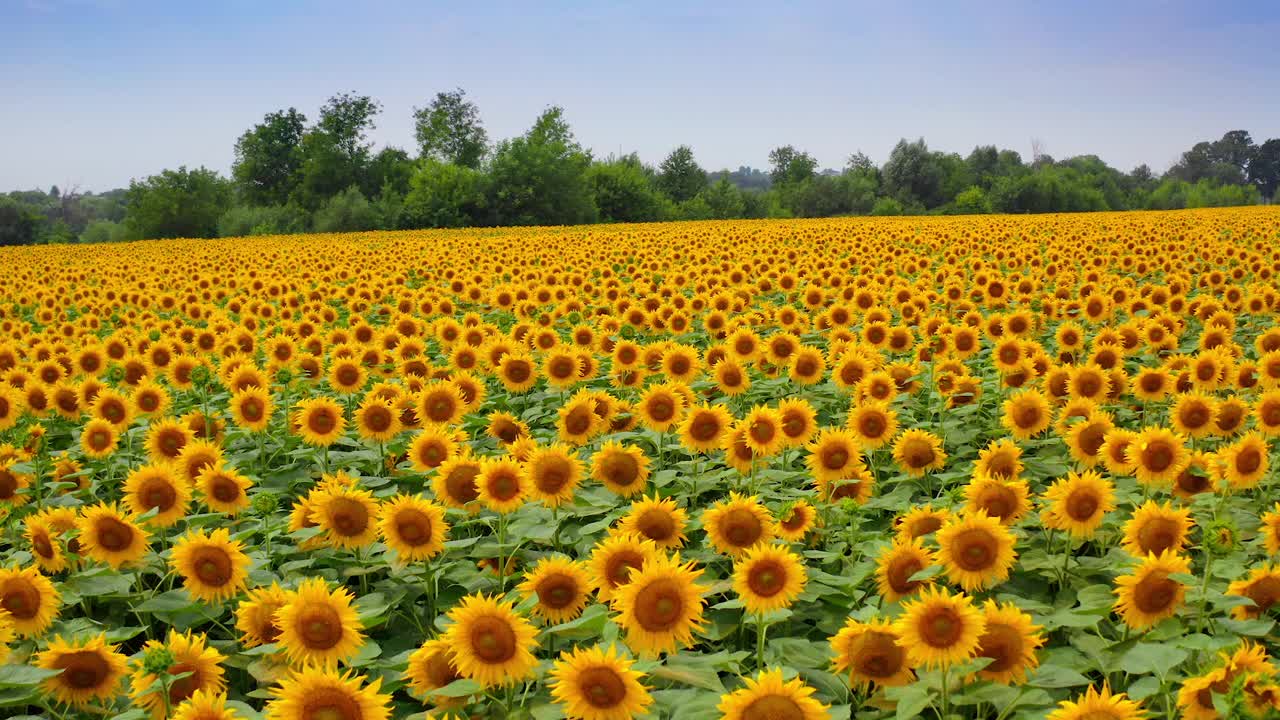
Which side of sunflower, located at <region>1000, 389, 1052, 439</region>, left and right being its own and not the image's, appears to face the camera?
front

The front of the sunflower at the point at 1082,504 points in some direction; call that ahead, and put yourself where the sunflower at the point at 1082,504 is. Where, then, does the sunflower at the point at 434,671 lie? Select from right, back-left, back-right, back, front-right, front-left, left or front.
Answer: front-right

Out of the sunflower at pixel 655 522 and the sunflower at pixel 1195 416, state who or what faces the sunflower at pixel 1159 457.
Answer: the sunflower at pixel 1195 416

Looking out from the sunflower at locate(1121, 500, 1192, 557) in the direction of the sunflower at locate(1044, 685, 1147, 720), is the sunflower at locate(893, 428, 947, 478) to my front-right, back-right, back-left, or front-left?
back-right

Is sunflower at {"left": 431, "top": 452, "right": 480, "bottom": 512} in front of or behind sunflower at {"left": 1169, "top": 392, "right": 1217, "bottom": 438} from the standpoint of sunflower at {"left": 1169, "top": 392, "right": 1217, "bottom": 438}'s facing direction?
in front

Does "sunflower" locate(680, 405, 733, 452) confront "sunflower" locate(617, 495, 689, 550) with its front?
yes

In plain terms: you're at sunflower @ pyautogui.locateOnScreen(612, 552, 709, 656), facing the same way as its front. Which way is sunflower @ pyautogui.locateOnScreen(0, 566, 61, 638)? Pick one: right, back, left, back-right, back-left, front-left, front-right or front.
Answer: right

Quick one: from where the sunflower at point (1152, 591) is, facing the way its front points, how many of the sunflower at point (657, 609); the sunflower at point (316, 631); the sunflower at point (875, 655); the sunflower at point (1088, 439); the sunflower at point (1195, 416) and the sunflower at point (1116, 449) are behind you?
3

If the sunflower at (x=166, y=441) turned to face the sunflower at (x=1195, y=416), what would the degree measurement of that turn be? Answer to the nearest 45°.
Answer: approximately 45° to its left

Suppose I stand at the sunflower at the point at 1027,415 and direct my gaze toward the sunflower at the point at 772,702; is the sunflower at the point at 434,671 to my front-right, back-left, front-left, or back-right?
front-right

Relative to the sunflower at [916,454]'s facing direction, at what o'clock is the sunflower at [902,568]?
the sunflower at [902,568] is roughly at 12 o'clock from the sunflower at [916,454].

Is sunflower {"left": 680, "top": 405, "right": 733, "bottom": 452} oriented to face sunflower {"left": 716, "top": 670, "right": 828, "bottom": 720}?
yes

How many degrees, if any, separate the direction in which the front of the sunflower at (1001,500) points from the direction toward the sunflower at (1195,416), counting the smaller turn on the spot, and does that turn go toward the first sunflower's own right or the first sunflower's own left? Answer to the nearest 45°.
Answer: approximately 135° to the first sunflower's own left

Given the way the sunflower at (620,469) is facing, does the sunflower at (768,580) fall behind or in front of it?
in front

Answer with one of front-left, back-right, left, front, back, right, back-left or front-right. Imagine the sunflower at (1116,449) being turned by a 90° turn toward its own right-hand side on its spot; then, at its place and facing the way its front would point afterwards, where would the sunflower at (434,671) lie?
front-left

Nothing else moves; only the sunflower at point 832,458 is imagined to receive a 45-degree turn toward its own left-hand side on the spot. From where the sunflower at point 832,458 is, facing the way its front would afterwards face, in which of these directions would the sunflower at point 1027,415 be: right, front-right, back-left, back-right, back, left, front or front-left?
left

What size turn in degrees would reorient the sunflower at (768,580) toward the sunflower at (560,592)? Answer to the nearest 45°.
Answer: approximately 90° to its right

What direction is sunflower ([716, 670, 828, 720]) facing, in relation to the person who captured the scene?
facing the viewer

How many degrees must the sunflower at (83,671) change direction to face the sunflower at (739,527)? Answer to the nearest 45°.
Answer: approximately 90° to its left

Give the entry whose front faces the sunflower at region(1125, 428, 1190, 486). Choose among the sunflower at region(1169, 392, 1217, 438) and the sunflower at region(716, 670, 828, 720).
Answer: the sunflower at region(1169, 392, 1217, 438)

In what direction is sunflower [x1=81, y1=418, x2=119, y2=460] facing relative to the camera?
toward the camera

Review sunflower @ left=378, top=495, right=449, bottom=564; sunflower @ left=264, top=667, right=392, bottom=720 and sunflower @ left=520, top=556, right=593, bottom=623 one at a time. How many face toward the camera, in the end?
3

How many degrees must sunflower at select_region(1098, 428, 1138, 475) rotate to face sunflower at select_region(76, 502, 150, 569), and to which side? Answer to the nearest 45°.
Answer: approximately 45° to its right

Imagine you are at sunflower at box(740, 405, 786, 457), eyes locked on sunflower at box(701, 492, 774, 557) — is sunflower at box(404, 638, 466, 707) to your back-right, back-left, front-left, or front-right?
front-right
